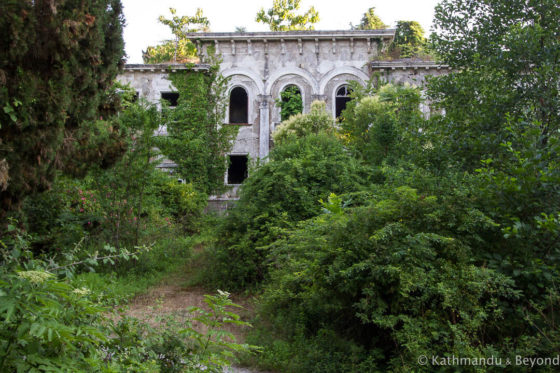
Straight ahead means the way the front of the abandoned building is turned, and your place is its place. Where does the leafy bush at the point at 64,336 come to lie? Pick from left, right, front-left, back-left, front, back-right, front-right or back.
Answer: front

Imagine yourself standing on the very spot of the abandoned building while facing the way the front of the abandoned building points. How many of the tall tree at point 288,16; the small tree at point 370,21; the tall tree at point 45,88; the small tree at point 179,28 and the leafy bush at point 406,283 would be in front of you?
2

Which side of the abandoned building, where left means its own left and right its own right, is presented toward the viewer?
front

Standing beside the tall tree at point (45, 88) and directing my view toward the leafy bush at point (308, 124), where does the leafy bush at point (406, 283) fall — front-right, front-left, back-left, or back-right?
front-right

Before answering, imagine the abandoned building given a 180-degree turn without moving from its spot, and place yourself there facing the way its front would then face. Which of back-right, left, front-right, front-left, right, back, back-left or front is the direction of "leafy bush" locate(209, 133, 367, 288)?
back

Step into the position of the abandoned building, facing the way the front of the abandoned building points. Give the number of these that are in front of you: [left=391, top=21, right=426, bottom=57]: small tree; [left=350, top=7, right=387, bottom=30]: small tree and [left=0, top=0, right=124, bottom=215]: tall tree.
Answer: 1

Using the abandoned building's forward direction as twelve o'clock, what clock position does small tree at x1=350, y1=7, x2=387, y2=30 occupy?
The small tree is roughly at 7 o'clock from the abandoned building.

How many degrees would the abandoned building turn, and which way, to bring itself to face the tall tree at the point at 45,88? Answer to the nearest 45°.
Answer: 0° — it already faces it

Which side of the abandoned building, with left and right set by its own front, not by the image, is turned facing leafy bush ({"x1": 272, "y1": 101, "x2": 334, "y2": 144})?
front

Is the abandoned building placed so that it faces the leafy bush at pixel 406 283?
yes

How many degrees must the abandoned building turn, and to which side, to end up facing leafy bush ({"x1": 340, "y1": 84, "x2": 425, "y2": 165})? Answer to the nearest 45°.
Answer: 0° — it already faces it

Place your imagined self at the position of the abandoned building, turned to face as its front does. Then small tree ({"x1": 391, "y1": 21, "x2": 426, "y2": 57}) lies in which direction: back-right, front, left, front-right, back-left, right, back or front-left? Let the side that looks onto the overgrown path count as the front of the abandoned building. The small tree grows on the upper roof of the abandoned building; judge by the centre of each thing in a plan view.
back-left

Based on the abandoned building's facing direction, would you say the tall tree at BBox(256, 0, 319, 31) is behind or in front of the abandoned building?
behind
